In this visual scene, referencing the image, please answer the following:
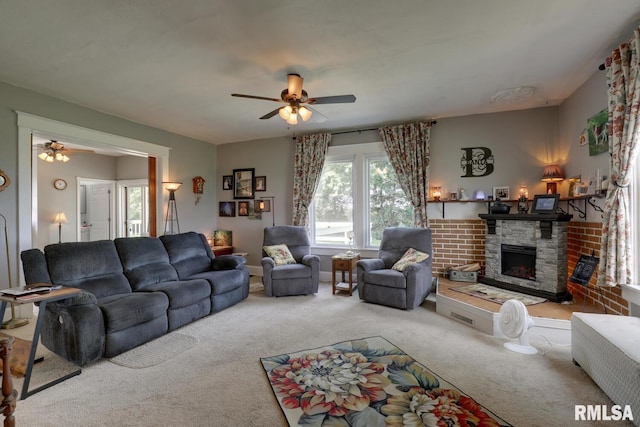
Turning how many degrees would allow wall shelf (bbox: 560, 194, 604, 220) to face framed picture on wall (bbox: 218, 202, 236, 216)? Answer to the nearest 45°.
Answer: approximately 45° to its right

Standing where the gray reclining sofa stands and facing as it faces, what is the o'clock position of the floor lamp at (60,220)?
The floor lamp is roughly at 7 o'clock from the gray reclining sofa.

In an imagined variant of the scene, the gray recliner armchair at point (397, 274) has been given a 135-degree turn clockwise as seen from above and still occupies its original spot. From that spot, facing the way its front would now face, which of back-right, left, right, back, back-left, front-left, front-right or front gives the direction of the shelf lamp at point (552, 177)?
right

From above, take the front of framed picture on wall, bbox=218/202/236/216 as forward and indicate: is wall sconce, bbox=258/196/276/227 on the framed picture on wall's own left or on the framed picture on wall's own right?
on the framed picture on wall's own left

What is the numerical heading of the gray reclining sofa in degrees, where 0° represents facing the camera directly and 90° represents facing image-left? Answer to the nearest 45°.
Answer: approximately 315°

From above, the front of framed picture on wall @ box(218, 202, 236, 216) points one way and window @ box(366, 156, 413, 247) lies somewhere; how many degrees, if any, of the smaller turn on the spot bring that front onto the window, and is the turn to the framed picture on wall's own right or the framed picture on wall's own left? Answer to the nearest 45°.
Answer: approximately 45° to the framed picture on wall's own left

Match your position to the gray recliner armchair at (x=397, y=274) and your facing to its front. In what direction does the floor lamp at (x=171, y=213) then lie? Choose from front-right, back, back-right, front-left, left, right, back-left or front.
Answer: front-right

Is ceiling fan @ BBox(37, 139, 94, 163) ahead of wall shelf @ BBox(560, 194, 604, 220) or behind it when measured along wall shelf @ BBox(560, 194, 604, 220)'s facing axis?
ahead

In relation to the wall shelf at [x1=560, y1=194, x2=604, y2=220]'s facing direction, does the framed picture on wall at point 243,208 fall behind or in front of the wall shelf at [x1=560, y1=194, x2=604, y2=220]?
in front

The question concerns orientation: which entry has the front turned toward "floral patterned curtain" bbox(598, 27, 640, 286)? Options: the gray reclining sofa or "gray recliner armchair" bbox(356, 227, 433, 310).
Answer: the gray reclining sofa

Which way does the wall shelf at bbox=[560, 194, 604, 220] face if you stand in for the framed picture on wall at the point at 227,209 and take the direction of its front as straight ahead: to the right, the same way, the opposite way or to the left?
to the right

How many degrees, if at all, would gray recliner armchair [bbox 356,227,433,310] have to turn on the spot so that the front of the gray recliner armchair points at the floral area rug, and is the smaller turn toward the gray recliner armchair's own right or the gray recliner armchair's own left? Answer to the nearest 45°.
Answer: approximately 45° to the gray recliner armchair's own left

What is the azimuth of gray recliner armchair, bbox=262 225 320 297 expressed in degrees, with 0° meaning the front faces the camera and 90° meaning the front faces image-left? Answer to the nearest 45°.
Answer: approximately 0°

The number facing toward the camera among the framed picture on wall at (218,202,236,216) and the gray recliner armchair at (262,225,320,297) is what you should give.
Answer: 2

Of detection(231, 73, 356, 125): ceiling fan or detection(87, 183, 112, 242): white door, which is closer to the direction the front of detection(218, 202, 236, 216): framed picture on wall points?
the ceiling fan
